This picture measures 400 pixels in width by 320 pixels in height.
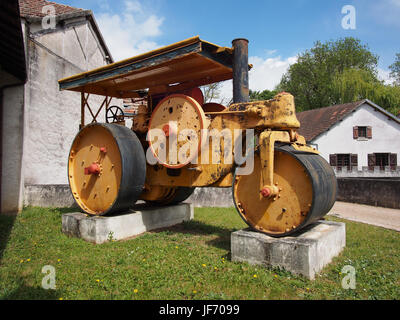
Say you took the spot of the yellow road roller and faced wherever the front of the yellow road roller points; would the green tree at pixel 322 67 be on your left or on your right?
on your left

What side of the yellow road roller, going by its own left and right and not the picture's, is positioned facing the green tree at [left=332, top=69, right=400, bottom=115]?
left

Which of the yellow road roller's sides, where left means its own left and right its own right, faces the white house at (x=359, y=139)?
left
